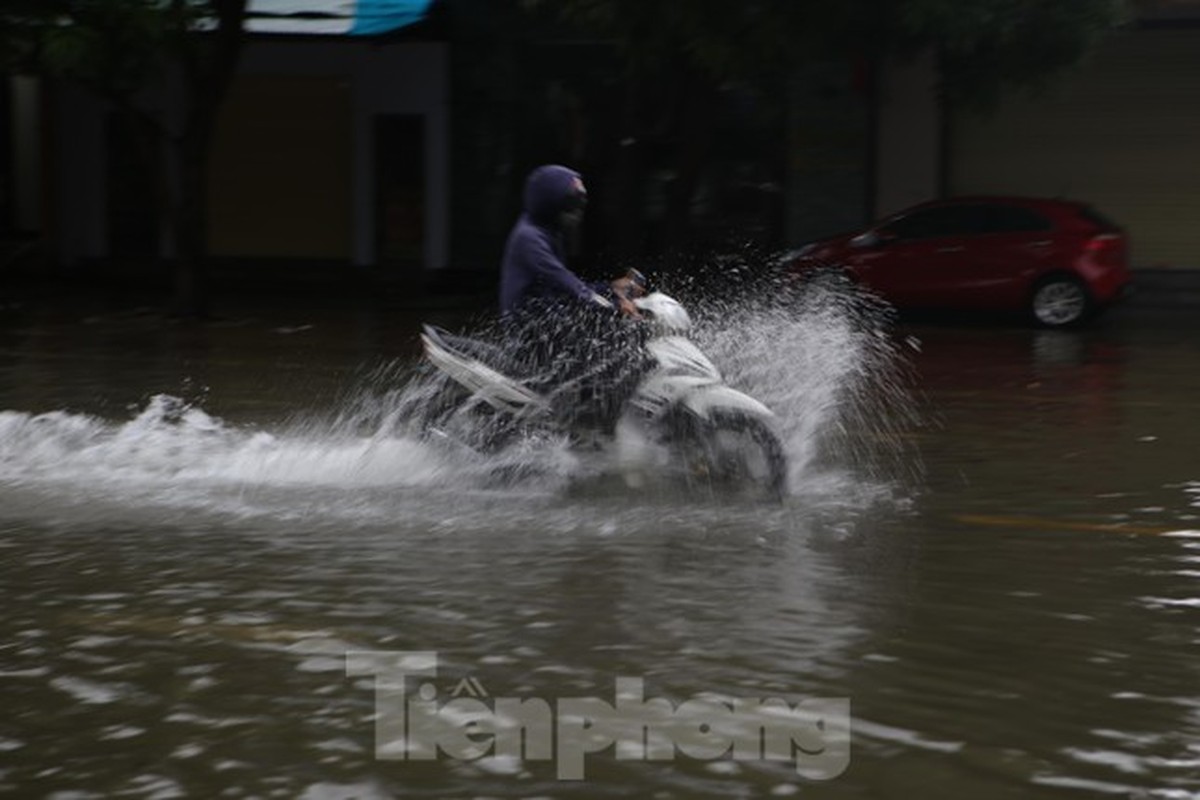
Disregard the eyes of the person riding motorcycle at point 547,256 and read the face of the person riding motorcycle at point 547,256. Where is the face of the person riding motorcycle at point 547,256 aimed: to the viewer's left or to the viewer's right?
to the viewer's right

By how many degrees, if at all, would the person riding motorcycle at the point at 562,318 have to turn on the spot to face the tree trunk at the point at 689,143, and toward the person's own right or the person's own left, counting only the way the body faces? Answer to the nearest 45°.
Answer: approximately 90° to the person's own left

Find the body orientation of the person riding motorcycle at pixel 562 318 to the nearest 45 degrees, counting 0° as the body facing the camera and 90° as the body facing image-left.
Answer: approximately 270°

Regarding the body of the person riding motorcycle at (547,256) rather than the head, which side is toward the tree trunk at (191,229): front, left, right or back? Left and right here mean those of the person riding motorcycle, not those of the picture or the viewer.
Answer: left
